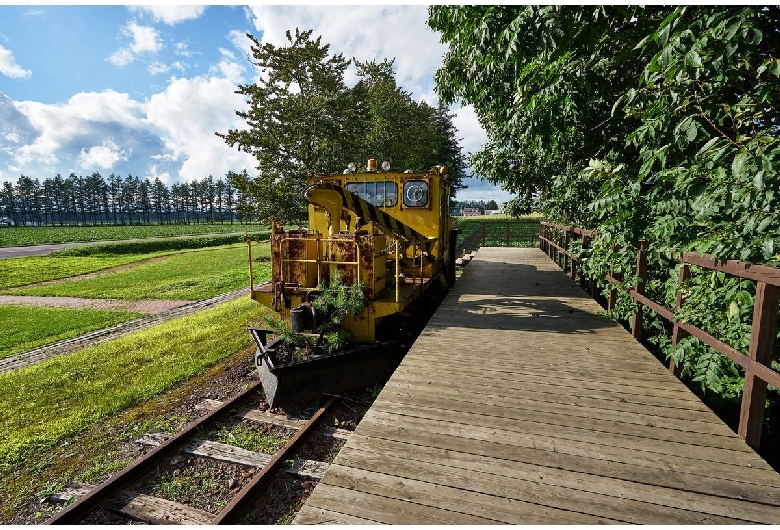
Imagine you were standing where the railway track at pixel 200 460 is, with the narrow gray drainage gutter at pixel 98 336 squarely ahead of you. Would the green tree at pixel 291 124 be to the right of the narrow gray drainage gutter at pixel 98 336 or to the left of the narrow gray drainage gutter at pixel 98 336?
right

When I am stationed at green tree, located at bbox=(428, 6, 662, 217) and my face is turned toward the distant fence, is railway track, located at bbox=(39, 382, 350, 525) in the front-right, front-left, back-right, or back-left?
back-left

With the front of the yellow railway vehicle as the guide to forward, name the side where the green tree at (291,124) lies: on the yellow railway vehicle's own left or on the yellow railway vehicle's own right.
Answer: on the yellow railway vehicle's own right

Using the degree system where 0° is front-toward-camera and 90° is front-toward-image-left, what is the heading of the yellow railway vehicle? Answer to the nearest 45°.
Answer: approximately 45°

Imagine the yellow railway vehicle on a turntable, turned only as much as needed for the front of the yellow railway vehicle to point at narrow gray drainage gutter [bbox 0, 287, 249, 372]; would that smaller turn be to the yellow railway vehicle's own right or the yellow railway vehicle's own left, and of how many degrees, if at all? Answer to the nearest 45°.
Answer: approximately 90° to the yellow railway vehicle's own right

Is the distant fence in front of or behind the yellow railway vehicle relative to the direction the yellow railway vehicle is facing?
behind

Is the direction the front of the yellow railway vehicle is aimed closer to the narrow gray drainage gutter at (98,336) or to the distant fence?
the narrow gray drainage gutter
